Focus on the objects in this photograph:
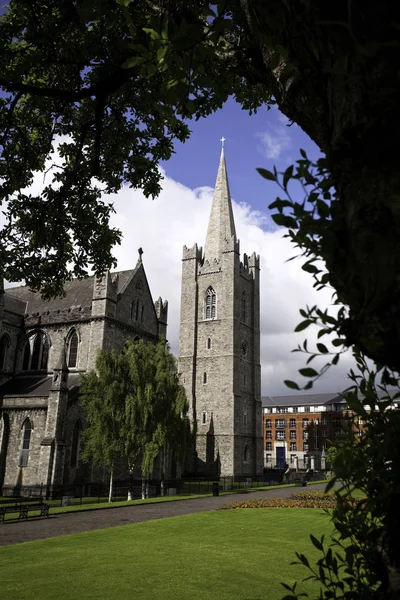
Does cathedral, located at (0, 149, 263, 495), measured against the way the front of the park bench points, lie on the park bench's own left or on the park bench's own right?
on the park bench's own left

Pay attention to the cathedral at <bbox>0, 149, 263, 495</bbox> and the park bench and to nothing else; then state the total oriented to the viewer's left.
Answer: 0

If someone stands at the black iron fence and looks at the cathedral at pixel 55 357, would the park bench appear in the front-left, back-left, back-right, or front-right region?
back-left

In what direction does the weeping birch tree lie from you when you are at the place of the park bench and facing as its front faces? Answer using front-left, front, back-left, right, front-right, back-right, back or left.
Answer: left
